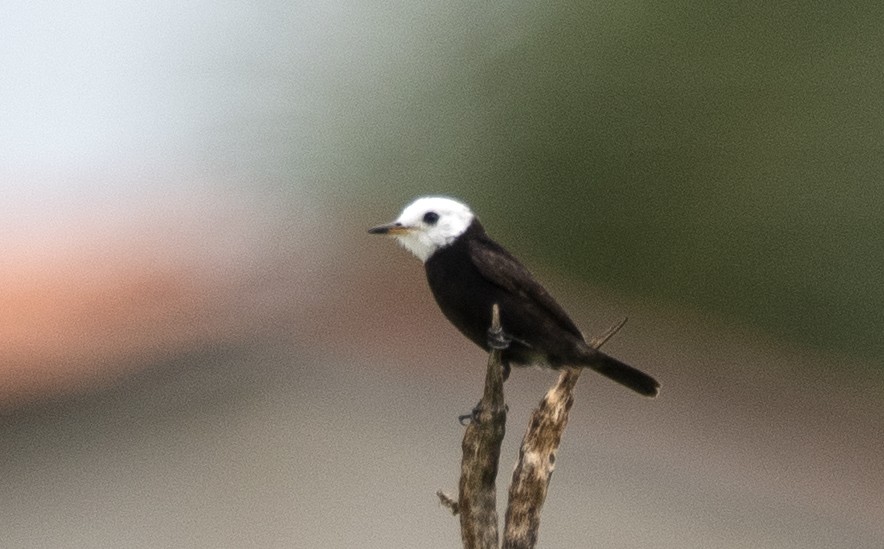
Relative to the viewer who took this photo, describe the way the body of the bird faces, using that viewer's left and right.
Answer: facing to the left of the viewer
